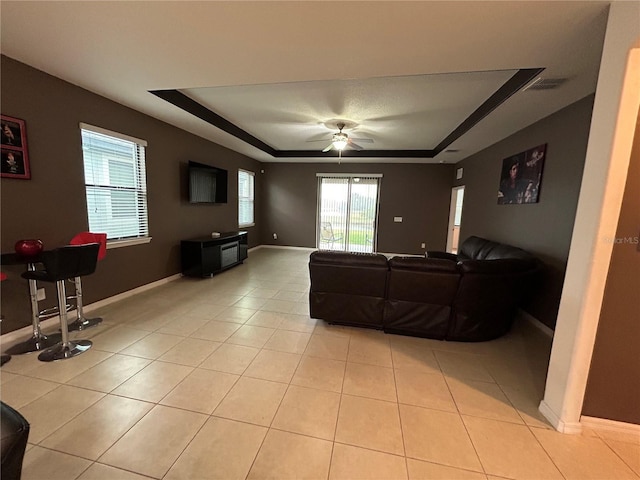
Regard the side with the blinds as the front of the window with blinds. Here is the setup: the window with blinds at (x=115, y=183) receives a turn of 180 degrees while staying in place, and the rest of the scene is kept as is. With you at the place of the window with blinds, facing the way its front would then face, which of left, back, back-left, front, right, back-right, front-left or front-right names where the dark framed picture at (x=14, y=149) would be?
left

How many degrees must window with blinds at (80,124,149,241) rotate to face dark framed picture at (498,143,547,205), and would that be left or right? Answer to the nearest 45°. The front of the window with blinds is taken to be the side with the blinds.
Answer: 0° — it already faces it

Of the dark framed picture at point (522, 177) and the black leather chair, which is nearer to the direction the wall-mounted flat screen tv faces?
the dark framed picture

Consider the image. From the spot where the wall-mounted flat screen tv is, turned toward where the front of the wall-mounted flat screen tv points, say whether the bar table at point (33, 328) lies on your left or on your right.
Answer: on your right

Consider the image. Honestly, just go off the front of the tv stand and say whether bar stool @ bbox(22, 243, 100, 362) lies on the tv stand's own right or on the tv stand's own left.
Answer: on the tv stand's own right

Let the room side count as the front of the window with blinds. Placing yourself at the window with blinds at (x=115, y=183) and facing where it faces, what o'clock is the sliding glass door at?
The sliding glass door is roughly at 10 o'clock from the window with blinds.

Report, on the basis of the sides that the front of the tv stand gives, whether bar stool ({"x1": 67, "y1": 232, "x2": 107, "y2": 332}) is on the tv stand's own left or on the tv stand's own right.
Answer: on the tv stand's own right

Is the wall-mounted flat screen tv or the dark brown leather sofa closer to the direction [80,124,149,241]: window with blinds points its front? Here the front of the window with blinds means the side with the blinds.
the dark brown leather sofa

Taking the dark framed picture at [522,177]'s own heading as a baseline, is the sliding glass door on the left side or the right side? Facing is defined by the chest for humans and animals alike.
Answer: on its right

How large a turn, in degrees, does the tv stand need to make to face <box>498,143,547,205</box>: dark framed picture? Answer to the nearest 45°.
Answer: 0° — it already faces it

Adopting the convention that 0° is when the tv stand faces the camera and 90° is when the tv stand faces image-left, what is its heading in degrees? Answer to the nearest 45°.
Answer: approximately 315°

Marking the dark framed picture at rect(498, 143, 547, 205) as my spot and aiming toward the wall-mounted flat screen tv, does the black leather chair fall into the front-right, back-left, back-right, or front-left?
front-left

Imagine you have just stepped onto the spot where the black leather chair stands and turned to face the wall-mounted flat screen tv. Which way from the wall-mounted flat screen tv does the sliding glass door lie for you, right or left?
right

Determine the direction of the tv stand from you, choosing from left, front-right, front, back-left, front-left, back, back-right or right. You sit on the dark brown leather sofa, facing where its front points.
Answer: front-left

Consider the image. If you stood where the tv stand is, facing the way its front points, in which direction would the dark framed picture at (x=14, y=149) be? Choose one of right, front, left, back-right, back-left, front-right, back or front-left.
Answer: right

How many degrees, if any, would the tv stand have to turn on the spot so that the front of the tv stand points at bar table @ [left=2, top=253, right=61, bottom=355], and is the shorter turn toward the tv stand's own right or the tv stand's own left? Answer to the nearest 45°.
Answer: approximately 90° to the tv stand's own right

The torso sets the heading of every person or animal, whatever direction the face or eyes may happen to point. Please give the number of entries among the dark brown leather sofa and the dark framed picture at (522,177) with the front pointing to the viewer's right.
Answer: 0

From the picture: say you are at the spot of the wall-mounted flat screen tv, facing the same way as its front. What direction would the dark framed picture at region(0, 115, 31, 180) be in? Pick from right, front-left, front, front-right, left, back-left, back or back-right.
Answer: right

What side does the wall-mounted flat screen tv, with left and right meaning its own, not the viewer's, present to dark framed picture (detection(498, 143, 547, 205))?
front

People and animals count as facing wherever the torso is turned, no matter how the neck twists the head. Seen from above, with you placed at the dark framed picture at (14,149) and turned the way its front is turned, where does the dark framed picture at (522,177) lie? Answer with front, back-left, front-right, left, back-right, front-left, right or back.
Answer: front

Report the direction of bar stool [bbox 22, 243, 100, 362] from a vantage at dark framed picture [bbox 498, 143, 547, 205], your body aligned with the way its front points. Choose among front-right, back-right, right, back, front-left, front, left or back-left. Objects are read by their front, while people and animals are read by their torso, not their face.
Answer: front

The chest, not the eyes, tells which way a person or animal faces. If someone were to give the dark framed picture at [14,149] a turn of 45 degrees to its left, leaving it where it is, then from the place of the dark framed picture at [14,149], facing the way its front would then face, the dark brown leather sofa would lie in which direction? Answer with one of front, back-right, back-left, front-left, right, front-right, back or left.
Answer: front-right
